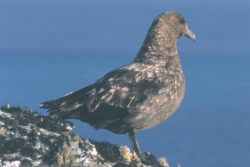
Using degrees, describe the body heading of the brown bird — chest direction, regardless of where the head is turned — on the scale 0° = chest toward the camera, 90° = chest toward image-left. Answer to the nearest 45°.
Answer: approximately 270°
